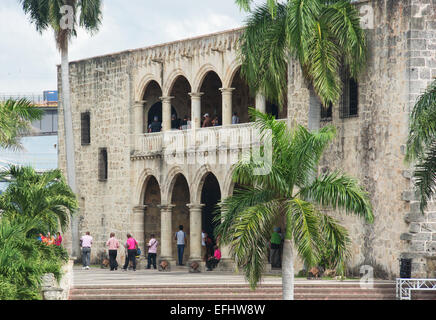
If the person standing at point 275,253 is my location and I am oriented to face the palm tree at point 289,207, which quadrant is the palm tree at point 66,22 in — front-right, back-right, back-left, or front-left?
back-right

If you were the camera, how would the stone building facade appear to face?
facing the viewer and to the left of the viewer

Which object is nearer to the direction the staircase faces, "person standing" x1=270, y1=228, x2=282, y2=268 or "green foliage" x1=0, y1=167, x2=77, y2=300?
the green foliage

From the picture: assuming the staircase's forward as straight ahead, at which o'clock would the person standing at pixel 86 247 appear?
The person standing is roughly at 5 o'clock from the staircase.
